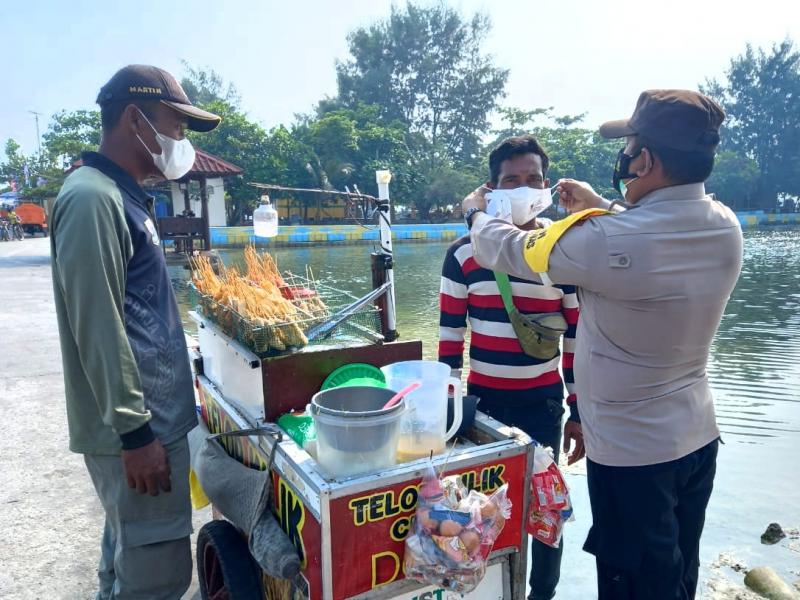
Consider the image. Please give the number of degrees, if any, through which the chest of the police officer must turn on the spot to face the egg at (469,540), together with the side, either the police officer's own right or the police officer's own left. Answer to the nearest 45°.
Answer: approximately 90° to the police officer's own left

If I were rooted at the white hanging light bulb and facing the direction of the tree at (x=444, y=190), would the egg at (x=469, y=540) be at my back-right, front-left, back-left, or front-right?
back-right

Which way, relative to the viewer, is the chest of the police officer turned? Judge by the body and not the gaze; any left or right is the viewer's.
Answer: facing away from the viewer and to the left of the viewer

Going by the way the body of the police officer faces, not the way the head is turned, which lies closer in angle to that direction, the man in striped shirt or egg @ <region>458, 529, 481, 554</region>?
the man in striped shirt

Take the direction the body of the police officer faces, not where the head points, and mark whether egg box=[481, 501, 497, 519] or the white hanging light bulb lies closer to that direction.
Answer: the white hanging light bulb

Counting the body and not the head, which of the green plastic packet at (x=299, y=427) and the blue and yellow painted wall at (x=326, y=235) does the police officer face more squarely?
the blue and yellow painted wall

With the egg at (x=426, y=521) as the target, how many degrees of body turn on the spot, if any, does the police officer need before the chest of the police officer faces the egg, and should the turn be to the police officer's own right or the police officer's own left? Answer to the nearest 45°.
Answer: approximately 90° to the police officer's own left

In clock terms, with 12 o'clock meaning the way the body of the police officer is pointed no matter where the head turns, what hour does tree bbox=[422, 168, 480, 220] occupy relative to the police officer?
The tree is roughly at 1 o'clock from the police officer.

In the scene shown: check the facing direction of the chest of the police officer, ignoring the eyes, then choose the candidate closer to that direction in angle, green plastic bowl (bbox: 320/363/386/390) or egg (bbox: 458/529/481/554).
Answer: the green plastic bowl

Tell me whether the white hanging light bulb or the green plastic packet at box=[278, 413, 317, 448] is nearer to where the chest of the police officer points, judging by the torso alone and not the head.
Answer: the white hanging light bulb

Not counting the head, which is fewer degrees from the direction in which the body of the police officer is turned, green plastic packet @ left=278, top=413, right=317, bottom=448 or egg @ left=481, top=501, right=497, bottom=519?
the green plastic packet
